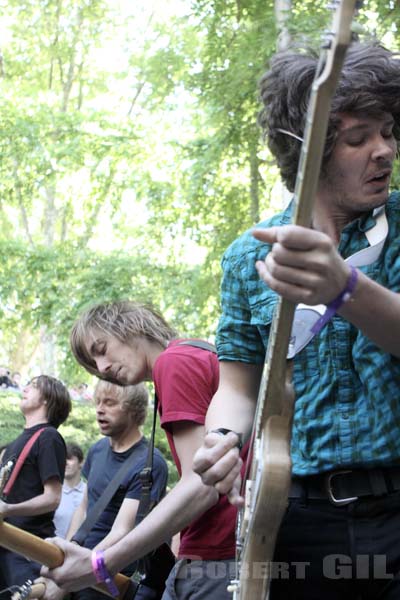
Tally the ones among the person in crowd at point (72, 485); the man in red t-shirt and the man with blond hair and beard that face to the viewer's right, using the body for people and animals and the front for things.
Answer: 0

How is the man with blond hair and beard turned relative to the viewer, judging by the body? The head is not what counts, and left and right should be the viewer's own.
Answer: facing the viewer and to the left of the viewer

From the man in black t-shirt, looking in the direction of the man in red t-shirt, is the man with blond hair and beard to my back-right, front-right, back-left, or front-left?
front-left

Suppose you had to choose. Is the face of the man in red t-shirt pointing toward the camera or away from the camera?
toward the camera

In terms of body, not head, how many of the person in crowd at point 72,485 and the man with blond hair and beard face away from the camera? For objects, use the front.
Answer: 0

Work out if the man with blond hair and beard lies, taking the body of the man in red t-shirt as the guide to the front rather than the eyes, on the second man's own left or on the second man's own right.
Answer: on the second man's own right

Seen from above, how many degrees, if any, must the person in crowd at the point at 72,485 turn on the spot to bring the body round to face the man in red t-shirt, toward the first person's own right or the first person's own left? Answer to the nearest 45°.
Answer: approximately 45° to the first person's own left

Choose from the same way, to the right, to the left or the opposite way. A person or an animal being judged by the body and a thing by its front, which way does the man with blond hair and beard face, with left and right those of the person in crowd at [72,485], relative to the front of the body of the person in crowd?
the same way

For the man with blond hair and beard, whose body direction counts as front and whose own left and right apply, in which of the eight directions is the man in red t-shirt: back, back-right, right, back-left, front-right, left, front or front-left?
front-left

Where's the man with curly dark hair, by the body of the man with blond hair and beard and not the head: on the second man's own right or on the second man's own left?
on the second man's own left

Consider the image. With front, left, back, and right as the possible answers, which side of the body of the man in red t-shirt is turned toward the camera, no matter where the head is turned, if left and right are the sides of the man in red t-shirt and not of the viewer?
left

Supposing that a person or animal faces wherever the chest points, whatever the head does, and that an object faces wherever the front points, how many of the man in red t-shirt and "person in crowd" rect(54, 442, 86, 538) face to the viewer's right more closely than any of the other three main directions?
0
